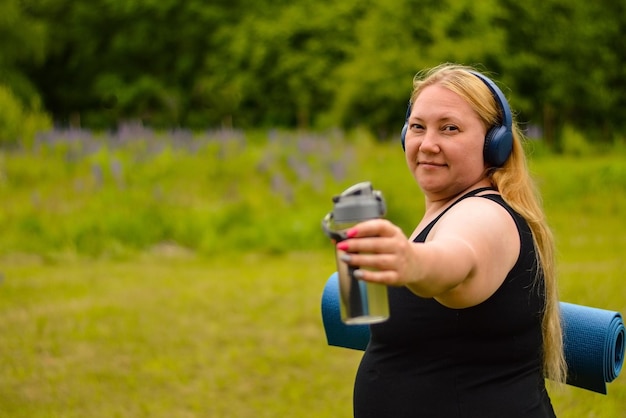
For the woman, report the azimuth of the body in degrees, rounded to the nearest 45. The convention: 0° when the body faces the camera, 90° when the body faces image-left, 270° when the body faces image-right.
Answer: approximately 90°
